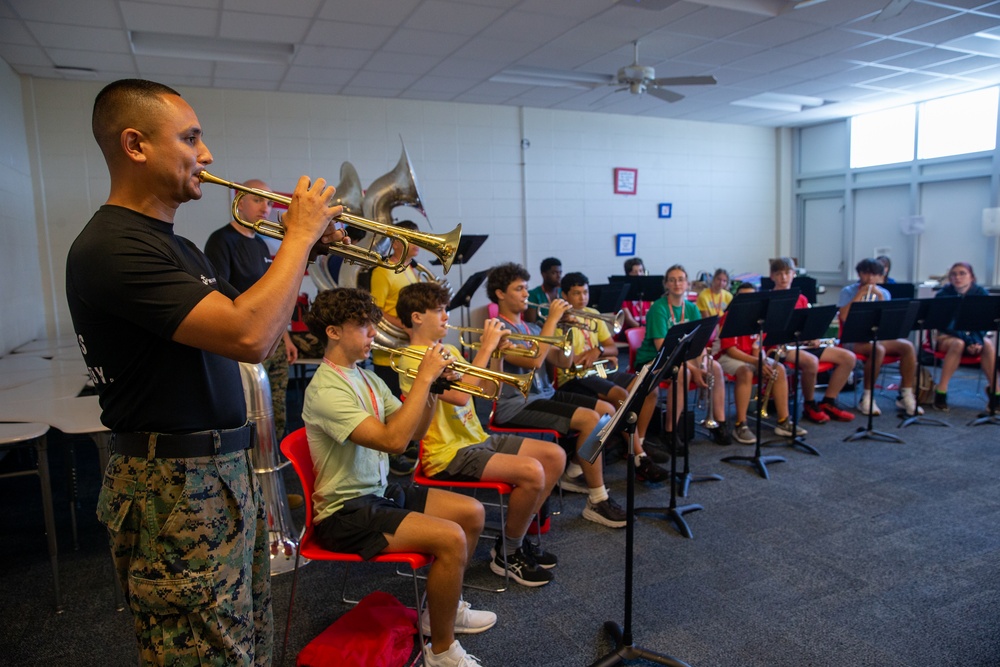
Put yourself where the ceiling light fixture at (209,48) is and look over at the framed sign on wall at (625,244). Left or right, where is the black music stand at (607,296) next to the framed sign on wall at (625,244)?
right

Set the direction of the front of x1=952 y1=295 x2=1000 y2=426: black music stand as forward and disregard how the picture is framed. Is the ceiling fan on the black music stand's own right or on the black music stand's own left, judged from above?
on the black music stand's own left
